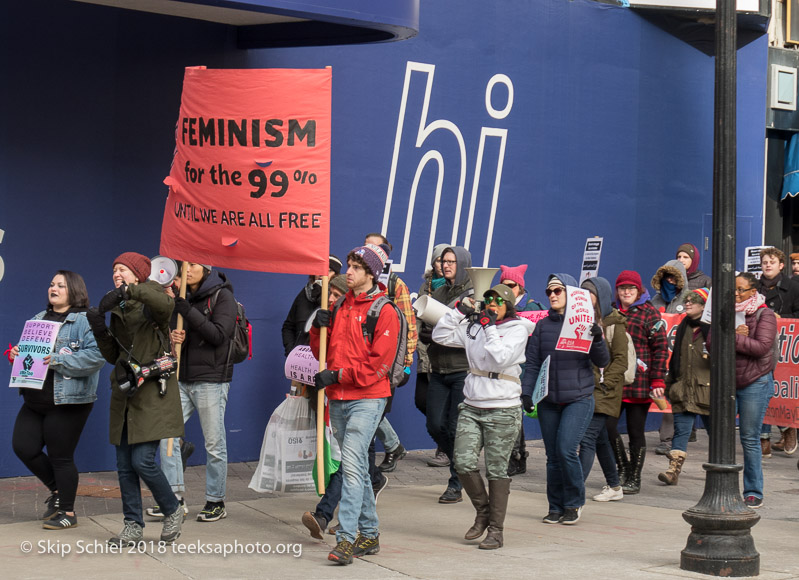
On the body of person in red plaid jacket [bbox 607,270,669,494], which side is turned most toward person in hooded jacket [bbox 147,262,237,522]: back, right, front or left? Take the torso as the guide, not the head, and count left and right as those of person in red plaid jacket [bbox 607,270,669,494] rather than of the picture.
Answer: front

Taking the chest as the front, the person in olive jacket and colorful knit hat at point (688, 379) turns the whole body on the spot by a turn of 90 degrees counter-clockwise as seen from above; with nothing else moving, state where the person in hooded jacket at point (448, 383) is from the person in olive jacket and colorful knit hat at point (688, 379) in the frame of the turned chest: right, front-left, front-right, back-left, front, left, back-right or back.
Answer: right

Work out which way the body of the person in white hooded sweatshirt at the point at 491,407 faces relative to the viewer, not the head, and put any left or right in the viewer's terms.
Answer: facing the viewer and to the left of the viewer

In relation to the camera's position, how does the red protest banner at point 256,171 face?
facing the viewer

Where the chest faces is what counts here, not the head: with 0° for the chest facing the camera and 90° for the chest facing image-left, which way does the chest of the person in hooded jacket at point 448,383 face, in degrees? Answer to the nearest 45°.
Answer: approximately 45°

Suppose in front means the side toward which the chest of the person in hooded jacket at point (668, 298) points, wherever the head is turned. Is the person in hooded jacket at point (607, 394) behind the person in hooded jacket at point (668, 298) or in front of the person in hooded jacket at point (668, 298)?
in front

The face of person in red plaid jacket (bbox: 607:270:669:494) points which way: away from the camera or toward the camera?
toward the camera

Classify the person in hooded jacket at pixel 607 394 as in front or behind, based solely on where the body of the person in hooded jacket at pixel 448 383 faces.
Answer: behind

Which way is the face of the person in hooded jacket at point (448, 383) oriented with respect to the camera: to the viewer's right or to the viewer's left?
to the viewer's left

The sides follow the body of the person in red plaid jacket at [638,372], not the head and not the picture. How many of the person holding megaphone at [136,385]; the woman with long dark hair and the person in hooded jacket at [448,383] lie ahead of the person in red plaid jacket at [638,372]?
3

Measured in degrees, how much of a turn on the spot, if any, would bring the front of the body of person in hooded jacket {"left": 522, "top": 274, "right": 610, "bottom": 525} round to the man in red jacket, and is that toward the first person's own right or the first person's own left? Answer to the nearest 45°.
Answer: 0° — they already face them
